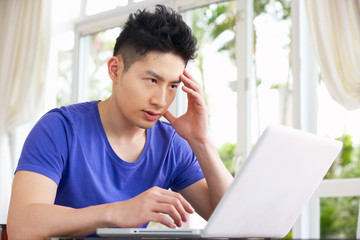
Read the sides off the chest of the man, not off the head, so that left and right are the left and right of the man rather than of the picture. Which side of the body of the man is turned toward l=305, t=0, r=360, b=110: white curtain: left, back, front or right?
left

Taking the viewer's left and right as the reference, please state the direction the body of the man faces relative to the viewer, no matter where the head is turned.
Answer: facing the viewer and to the right of the viewer

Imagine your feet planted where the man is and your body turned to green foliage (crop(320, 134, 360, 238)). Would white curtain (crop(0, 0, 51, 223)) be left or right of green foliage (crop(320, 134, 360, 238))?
left

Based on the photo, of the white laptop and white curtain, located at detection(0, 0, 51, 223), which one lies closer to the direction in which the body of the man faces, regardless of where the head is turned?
the white laptop

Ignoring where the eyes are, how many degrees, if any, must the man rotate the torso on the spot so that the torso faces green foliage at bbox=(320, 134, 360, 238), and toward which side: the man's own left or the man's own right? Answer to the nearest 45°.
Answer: approximately 90° to the man's own left

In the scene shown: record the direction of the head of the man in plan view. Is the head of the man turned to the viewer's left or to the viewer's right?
to the viewer's right
